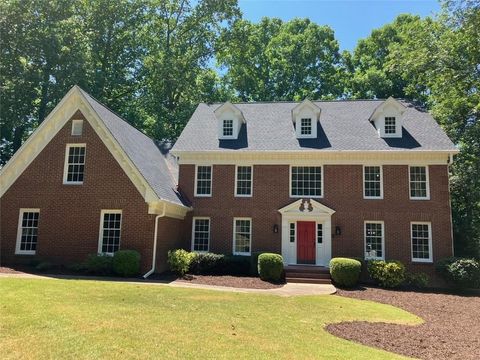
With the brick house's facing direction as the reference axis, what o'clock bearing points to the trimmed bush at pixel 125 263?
The trimmed bush is roughly at 2 o'clock from the brick house.

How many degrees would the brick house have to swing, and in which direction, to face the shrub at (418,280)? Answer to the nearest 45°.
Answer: approximately 90° to its left

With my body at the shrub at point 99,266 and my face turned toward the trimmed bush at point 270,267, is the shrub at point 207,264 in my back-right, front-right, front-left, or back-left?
front-left

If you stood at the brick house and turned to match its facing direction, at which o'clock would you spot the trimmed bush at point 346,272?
The trimmed bush is roughly at 10 o'clock from the brick house.

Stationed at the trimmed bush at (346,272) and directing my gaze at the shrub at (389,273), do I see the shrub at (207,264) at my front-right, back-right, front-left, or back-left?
back-left

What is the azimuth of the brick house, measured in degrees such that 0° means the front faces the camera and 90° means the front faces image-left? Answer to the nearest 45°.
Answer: approximately 0°

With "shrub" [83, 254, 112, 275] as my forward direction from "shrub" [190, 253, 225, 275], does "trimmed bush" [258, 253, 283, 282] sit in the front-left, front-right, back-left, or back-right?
back-left
